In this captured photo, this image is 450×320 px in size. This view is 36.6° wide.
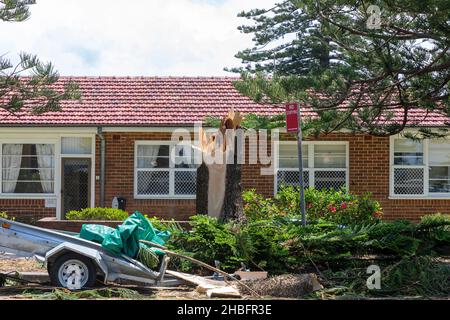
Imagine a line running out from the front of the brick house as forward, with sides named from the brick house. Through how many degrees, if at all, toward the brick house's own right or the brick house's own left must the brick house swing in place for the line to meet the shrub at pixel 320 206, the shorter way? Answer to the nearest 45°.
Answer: approximately 45° to the brick house's own left

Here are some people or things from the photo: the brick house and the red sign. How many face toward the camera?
2

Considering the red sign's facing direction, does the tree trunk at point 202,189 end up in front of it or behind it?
behind

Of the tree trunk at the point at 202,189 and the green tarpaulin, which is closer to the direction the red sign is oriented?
the green tarpaulin

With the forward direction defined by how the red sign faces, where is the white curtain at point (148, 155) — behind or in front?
behind

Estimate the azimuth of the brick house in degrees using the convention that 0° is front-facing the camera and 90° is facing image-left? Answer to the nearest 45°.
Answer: approximately 0°

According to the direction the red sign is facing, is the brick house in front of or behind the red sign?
behind

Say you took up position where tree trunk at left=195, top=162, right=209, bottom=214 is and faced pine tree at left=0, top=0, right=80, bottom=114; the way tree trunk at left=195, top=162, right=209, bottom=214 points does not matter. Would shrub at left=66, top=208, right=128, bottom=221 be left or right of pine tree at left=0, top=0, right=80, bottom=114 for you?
right

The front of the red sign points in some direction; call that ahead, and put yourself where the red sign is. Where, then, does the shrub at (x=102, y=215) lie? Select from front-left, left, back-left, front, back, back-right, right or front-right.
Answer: back-right

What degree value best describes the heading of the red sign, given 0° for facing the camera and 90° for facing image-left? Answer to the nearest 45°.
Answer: approximately 0°

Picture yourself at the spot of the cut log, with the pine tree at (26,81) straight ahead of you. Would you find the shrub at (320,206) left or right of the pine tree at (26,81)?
right
